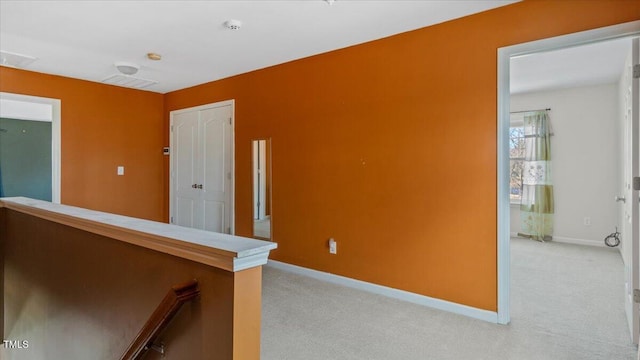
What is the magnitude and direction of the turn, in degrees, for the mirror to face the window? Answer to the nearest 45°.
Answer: approximately 135° to its left

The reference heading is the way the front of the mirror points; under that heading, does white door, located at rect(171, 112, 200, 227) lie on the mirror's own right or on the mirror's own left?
on the mirror's own right

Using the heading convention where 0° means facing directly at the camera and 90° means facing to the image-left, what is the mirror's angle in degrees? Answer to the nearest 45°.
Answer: approximately 45°

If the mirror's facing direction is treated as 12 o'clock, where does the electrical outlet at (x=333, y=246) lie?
The electrical outlet is roughly at 9 o'clock from the mirror.

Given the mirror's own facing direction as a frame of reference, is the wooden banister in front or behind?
in front

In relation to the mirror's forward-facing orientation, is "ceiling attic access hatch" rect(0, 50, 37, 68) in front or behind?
in front

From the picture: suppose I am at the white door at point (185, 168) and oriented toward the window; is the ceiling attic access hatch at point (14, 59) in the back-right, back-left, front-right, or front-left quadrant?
back-right
